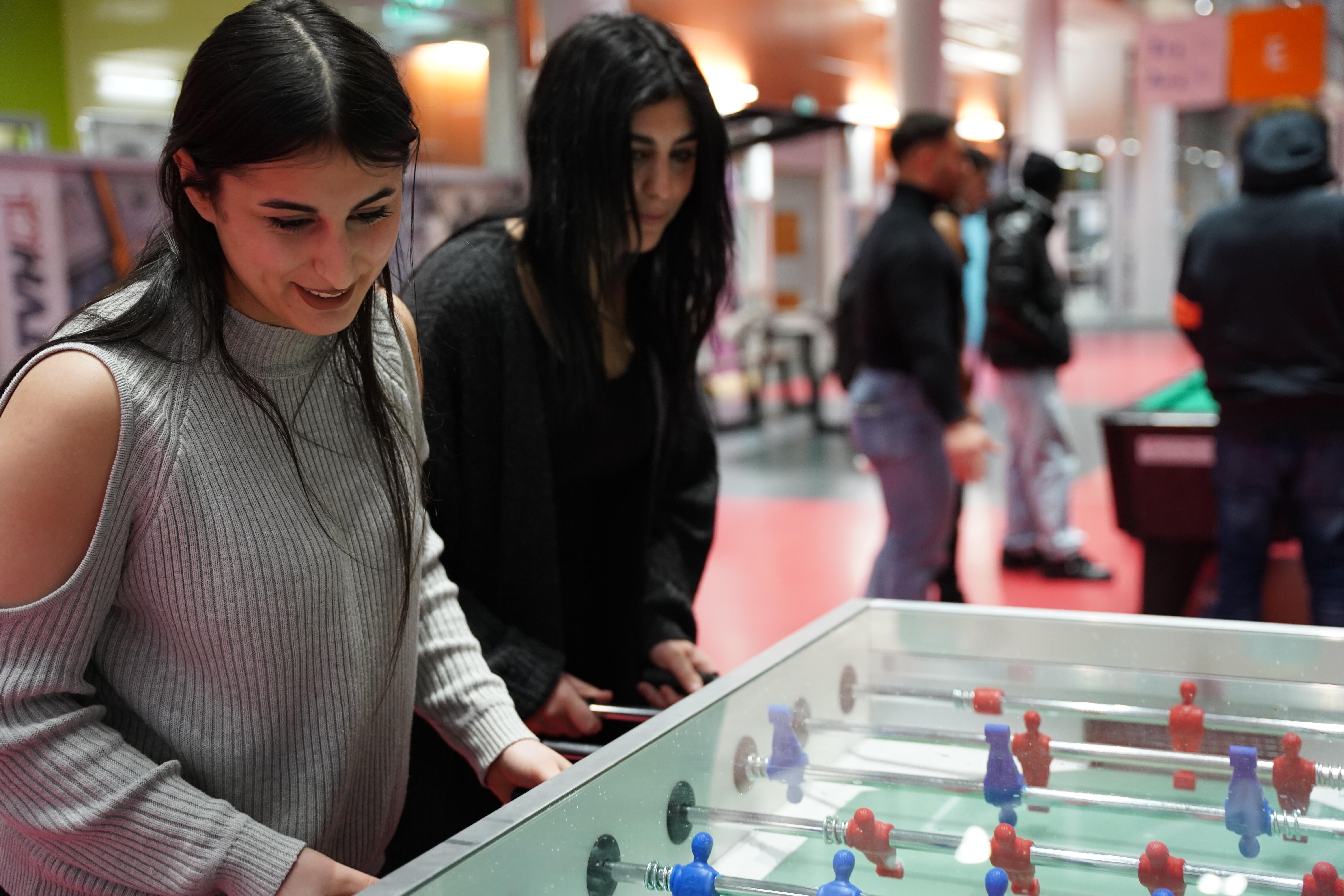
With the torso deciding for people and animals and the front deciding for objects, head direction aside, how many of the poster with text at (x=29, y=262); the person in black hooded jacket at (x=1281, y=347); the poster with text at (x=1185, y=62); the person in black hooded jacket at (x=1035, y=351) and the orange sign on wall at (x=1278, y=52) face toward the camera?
3

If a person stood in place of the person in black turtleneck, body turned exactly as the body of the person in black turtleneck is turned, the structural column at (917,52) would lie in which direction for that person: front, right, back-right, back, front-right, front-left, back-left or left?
left

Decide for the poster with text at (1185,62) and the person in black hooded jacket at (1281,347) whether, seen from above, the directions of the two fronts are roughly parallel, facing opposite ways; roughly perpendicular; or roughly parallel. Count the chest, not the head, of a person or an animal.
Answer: roughly parallel, facing opposite ways

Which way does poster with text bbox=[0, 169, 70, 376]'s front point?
toward the camera

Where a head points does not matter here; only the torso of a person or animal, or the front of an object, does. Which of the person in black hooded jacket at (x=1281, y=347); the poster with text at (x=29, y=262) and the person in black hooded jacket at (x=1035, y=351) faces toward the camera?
the poster with text

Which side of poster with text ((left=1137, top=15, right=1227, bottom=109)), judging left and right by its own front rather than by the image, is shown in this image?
front

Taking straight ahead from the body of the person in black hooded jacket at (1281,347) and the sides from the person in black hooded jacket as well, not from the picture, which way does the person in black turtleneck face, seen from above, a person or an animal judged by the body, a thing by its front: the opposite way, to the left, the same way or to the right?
to the right

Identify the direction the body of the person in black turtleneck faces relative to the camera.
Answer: to the viewer's right

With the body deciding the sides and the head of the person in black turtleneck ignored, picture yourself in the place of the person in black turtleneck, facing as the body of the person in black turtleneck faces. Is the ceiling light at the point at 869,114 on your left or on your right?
on your left

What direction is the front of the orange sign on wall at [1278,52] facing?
toward the camera

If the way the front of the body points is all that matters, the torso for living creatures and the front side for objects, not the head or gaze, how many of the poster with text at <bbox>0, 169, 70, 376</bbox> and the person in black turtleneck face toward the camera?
1

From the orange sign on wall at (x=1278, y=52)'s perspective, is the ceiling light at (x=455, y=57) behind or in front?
in front

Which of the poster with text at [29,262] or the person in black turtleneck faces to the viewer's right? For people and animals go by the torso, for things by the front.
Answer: the person in black turtleneck
